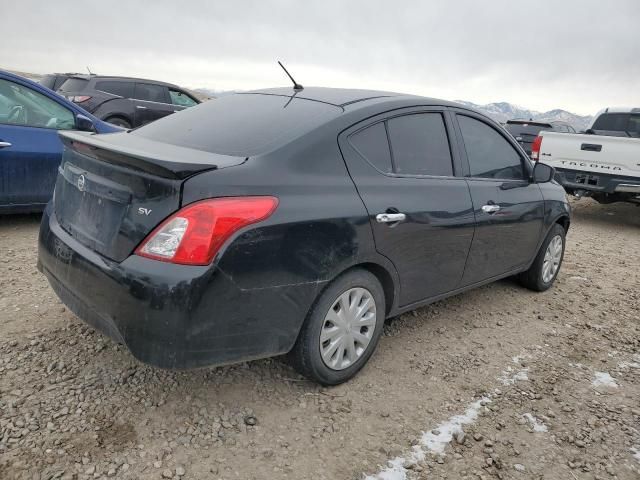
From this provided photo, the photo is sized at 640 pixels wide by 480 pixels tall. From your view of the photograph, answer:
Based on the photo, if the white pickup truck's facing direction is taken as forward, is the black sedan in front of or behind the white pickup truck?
behind

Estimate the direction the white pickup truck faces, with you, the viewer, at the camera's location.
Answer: facing away from the viewer and to the right of the viewer

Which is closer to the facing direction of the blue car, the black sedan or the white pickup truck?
the white pickup truck

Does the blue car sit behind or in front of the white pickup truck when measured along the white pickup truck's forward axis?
behind

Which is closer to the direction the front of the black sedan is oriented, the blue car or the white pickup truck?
the white pickup truck

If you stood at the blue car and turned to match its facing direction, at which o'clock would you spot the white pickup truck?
The white pickup truck is roughly at 12 o'clock from the blue car.

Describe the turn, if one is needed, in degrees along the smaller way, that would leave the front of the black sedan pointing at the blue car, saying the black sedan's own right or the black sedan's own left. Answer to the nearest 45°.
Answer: approximately 90° to the black sedan's own left

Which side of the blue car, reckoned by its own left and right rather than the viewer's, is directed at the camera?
right
